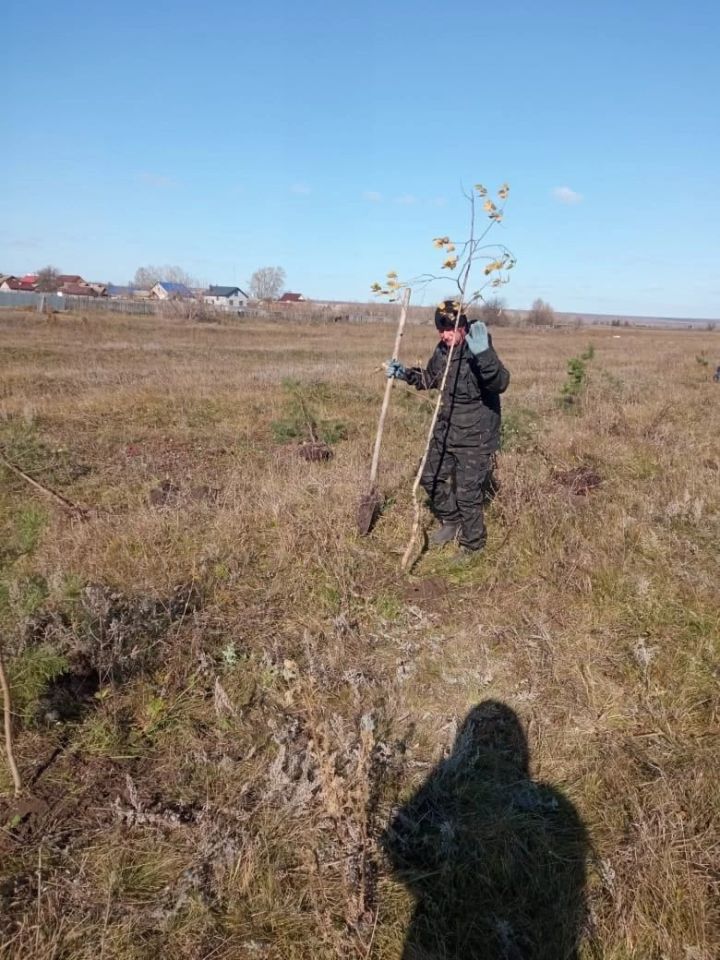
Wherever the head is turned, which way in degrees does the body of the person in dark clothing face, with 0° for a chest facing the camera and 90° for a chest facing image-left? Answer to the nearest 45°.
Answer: approximately 45°
